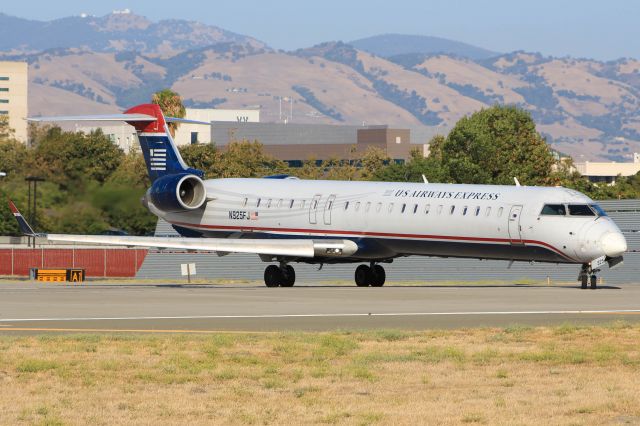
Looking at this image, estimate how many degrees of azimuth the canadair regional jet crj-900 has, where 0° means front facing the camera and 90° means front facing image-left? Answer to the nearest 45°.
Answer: approximately 315°
